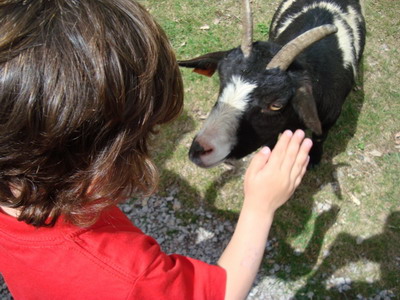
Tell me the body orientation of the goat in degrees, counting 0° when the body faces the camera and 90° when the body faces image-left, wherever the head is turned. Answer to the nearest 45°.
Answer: approximately 45°

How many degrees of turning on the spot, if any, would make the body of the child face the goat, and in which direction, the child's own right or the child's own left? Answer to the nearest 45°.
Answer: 0° — they already face it

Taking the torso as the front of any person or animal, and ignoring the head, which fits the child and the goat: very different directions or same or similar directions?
very different directions

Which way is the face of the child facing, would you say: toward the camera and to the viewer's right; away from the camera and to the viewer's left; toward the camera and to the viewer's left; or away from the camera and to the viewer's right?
away from the camera and to the viewer's right

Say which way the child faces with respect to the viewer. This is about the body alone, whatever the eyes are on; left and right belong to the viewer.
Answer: facing away from the viewer and to the right of the viewer
